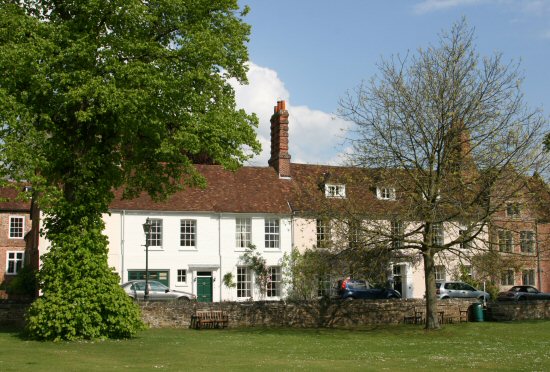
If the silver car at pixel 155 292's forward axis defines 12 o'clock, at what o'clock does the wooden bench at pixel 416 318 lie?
The wooden bench is roughly at 1 o'clock from the silver car.

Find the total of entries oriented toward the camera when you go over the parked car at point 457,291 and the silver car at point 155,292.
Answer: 0

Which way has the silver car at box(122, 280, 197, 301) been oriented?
to the viewer's right

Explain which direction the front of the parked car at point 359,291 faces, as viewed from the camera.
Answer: facing to the right of the viewer

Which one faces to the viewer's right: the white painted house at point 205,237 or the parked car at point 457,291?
the parked car

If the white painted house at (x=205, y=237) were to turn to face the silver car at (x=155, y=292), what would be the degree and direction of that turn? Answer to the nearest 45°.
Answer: approximately 45° to its right

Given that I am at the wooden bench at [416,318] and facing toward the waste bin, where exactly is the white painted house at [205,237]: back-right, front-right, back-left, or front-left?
back-left

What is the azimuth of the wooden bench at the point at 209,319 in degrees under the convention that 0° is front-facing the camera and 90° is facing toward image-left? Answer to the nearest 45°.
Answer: approximately 0°

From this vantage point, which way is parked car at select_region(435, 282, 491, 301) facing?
to the viewer's right

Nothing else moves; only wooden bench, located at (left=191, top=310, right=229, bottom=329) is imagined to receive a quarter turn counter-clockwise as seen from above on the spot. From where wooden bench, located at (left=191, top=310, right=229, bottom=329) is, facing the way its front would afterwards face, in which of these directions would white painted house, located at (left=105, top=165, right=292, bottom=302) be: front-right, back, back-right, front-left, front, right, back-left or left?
left
